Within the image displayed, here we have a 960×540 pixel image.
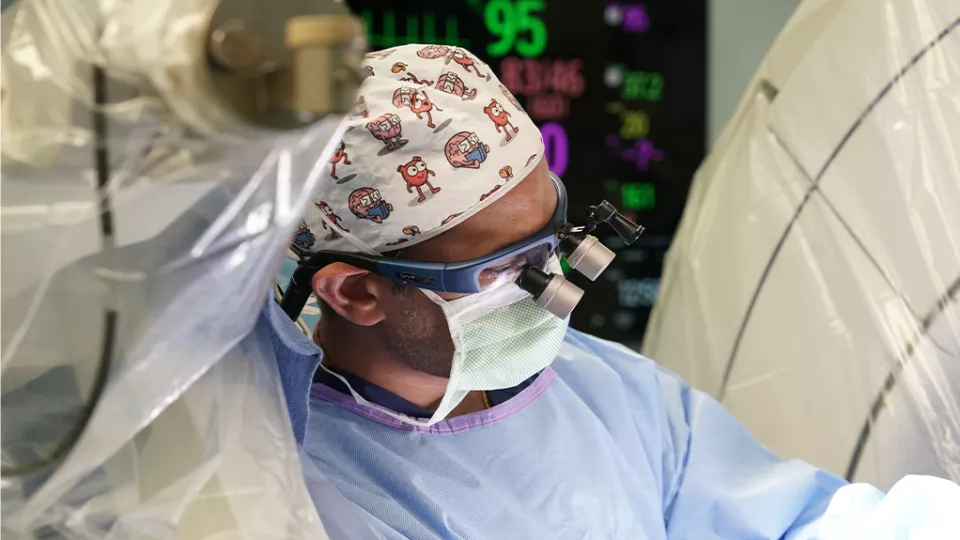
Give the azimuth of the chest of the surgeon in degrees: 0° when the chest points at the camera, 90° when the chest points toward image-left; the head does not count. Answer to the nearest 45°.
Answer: approximately 315°
